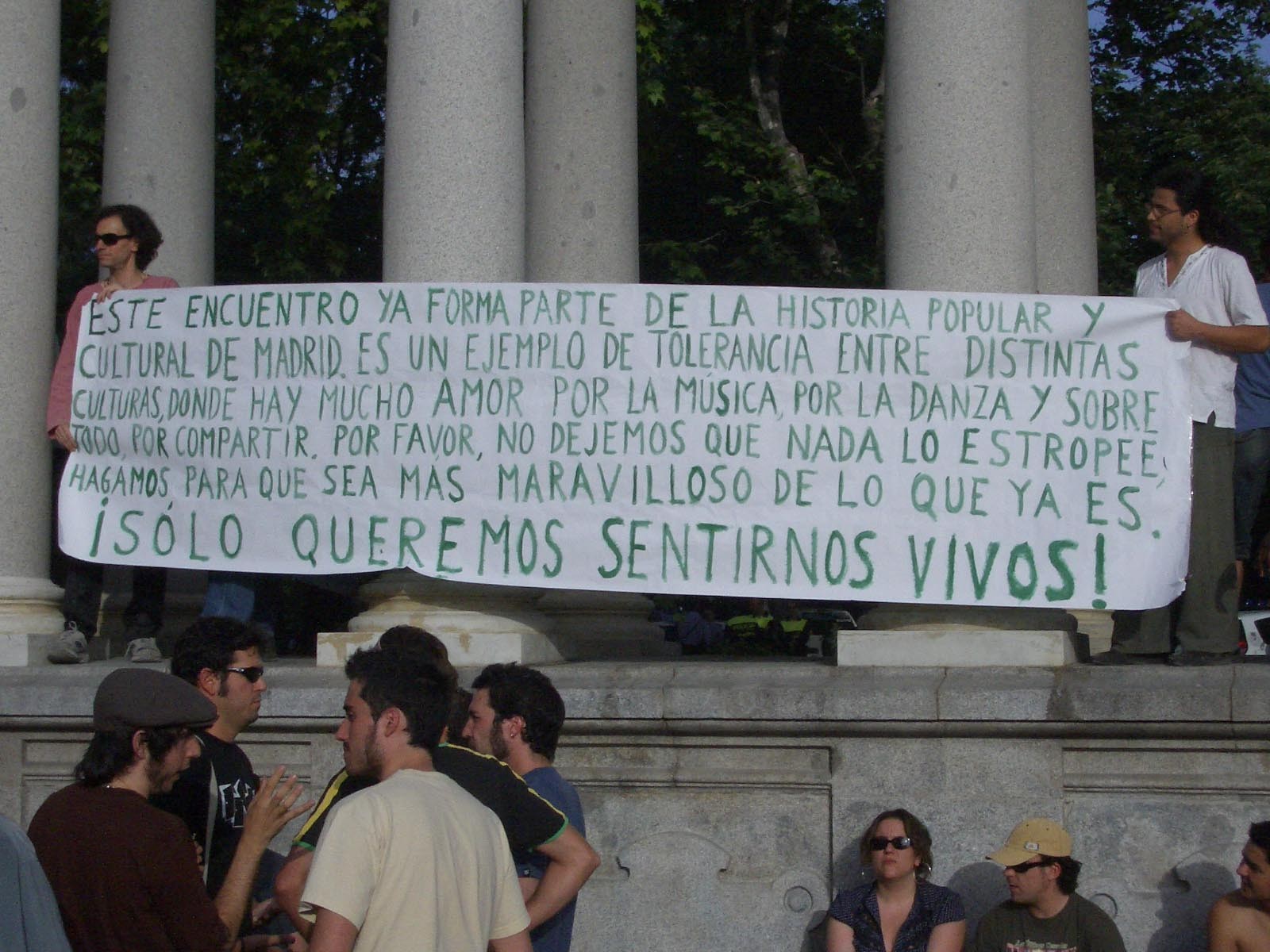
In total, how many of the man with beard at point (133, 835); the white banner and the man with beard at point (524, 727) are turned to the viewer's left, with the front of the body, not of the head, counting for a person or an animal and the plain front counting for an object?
1

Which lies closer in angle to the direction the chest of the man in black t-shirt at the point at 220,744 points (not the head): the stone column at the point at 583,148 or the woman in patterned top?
the woman in patterned top

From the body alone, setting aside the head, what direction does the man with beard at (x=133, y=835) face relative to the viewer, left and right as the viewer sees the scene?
facing away from the viewer and to the right of the viewer

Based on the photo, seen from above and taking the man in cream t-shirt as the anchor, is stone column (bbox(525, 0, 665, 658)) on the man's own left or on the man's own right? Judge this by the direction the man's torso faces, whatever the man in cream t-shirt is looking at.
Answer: on the man's own right

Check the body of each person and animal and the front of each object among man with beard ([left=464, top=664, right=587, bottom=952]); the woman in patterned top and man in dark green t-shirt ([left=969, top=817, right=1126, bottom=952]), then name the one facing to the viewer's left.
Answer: the man with beard

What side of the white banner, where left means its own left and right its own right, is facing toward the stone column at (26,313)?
right

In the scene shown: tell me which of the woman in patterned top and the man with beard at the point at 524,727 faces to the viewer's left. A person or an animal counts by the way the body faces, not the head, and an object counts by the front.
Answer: the man with beard

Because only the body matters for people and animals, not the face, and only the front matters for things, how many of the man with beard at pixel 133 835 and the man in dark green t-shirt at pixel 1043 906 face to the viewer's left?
0

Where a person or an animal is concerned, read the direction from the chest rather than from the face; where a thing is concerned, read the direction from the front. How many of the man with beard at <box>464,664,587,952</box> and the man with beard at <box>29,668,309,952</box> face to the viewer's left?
1

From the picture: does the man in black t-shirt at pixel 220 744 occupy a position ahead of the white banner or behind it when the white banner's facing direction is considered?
ahead

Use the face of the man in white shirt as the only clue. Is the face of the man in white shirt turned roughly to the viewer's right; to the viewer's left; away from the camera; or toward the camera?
to the viewer's left

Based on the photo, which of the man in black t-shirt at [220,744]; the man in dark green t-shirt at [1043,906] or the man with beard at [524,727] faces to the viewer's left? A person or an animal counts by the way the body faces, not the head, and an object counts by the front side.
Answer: the man with beard

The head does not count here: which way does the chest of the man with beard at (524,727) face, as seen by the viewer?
to the viewer's left

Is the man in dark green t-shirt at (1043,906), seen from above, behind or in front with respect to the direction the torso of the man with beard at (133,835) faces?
in front

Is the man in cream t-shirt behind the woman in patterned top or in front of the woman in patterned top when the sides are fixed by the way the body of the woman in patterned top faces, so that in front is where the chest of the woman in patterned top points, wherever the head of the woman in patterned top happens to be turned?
in front
